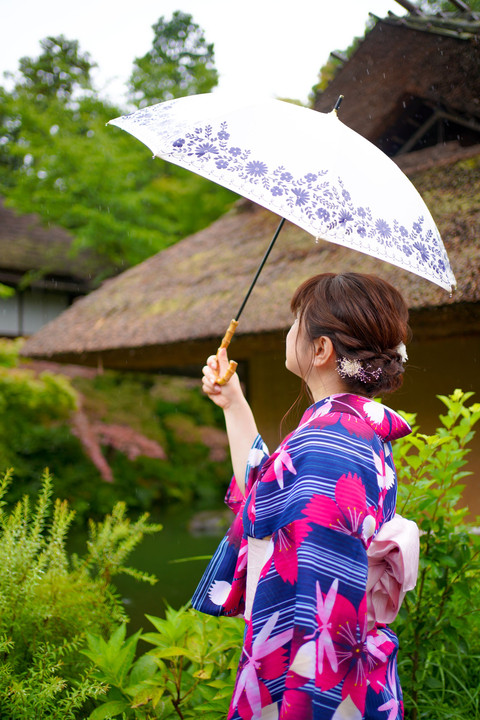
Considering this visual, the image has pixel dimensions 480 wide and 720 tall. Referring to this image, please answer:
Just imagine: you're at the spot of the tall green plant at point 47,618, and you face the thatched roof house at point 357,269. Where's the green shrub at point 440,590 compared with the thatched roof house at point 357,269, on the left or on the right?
right

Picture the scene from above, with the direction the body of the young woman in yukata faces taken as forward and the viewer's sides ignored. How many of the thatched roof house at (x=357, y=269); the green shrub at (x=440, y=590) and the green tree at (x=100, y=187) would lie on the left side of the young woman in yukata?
0

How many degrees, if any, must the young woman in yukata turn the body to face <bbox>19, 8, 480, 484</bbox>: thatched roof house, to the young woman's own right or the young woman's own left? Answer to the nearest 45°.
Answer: approximately 90° to the young woman's own right

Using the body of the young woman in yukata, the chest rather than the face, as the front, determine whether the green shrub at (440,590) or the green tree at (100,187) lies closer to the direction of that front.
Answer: the green tree

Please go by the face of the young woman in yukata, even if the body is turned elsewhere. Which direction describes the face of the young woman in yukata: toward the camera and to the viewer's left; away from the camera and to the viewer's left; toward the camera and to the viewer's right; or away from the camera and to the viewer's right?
away from the camera and to the viewer's left

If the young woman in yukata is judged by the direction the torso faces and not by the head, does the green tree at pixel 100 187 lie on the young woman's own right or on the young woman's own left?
on the young woman's own right

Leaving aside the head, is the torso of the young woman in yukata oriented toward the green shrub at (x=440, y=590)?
no

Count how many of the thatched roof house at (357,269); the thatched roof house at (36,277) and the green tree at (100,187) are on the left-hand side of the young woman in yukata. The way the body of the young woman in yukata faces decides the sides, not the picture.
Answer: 0

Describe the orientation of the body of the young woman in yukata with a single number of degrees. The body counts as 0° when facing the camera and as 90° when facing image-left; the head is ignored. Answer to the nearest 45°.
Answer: approximately 90°
